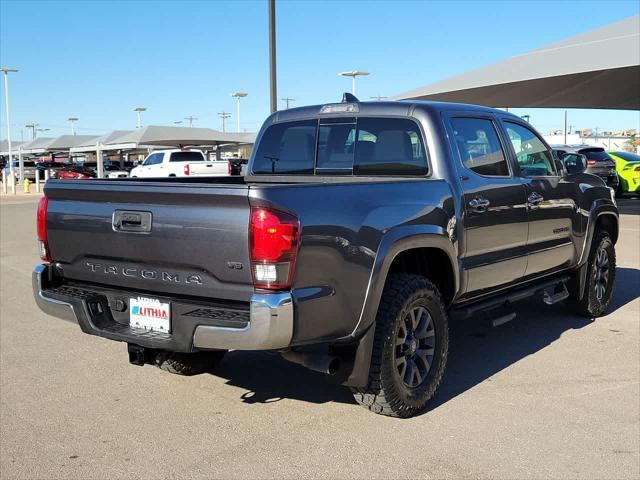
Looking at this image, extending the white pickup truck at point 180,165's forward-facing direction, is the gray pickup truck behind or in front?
behind

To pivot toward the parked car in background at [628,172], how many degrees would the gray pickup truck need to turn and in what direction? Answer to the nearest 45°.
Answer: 0° — it already faces it

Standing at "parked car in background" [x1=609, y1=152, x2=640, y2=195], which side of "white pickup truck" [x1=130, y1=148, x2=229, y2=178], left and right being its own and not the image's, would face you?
back

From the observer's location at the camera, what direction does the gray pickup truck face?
facing away from the viewer and to the right of the viewer

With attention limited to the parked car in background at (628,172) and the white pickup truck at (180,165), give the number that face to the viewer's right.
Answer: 0

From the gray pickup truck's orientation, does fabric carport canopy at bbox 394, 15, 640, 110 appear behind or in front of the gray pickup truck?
in front

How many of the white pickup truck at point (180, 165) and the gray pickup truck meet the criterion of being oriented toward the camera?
0

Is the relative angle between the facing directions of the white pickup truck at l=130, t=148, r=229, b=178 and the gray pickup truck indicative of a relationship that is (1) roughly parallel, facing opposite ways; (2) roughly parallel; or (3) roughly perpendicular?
roughly perpendicular

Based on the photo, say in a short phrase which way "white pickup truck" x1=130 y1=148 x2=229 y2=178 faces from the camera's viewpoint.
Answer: facing away from the viewer and to the left of the viewer
